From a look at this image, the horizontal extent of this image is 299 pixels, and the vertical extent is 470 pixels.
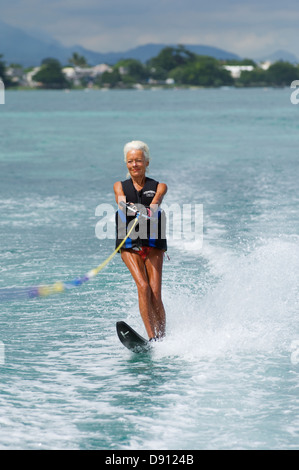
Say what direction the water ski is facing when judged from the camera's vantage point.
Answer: facing the viewer and to the left of the viewer

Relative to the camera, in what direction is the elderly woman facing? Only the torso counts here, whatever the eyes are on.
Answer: toward the camera
